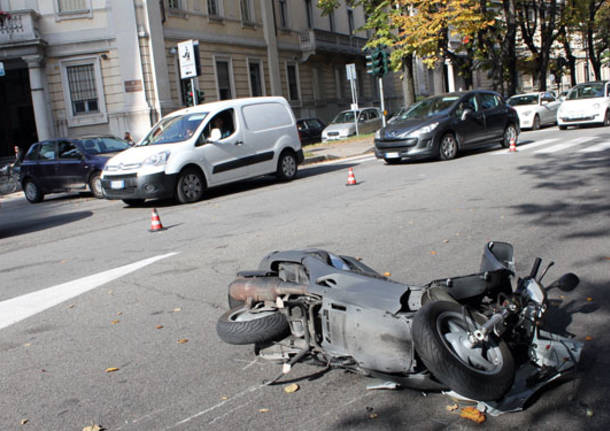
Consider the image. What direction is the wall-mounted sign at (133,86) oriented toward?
toward the camera

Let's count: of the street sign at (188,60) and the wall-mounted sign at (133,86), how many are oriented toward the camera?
2

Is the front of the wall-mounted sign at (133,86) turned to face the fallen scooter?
yes

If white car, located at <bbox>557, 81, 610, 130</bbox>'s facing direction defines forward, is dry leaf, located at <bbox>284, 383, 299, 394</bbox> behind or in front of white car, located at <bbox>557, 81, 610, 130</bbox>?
in front

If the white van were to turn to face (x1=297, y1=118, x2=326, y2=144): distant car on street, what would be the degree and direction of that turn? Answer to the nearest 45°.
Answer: approximately 135° to its right

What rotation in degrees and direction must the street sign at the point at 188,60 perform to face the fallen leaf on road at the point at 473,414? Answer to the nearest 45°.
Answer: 0° — it already faces it

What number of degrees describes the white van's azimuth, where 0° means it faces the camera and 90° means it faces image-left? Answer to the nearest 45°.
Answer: approximately 45°

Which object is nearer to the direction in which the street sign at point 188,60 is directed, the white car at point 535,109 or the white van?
the white van

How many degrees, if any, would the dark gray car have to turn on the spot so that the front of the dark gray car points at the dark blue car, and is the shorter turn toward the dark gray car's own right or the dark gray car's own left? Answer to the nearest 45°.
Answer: approximately 45° to the dark gray car's own right

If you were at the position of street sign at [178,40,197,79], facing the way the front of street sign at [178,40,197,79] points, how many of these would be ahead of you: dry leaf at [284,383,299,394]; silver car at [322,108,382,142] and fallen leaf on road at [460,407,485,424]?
2

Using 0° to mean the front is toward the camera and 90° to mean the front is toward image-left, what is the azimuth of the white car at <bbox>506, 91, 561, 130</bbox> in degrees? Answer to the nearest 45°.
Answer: approximately 45°

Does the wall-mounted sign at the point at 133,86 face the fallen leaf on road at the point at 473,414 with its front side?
yes

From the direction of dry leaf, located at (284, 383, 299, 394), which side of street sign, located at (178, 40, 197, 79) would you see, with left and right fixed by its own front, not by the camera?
front

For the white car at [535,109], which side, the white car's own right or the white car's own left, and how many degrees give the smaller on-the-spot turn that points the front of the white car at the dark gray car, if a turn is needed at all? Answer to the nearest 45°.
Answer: approximately 45° to the white car's own left

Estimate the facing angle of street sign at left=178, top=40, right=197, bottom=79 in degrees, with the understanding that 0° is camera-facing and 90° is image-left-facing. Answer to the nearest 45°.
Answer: approximately 0°
